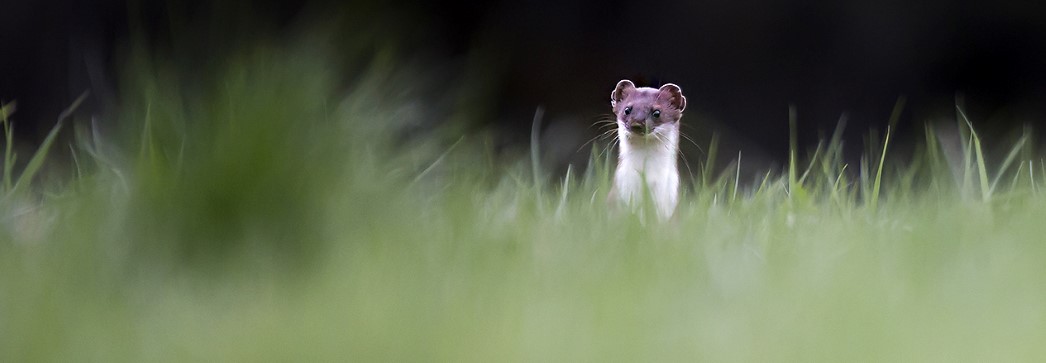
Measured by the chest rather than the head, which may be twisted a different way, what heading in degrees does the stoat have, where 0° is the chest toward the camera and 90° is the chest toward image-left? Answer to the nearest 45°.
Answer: approximately 0°
